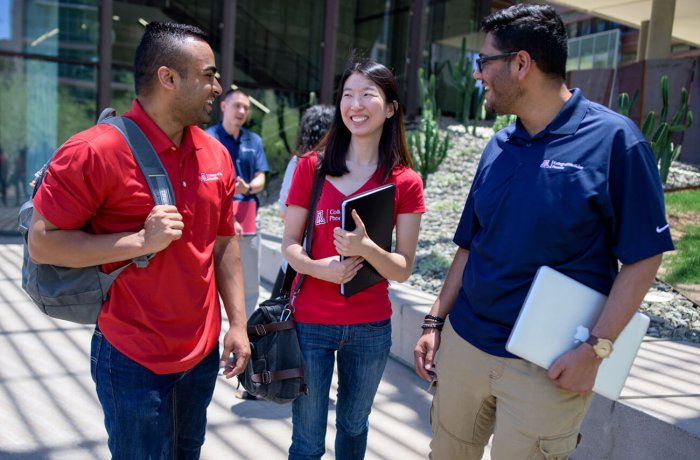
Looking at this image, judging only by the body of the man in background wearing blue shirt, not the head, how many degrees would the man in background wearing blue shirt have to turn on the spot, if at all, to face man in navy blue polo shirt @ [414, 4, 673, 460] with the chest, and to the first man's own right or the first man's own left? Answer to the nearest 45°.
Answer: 0° — they already face them

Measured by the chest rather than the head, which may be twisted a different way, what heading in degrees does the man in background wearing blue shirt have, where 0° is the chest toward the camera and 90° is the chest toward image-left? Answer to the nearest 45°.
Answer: approximately 0°

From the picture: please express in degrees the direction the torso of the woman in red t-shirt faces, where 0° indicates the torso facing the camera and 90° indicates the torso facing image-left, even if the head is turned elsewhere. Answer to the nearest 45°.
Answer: approximately 0°

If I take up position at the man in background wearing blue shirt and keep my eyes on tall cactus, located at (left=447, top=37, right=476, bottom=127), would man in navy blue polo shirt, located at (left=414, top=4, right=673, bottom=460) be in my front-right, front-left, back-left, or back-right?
back-right

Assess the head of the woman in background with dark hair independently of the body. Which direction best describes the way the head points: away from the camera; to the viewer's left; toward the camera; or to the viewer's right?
away from the camera

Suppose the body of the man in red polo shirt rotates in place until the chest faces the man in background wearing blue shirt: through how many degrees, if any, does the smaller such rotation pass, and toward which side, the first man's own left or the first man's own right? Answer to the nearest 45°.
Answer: approximately 135° to the first man's own left

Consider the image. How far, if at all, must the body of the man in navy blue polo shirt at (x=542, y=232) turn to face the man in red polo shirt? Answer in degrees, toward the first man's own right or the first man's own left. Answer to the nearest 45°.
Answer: approximately 45° to the first man's own right

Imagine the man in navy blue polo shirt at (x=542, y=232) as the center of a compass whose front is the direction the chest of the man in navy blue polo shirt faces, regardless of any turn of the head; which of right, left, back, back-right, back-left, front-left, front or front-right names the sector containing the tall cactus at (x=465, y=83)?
back-right

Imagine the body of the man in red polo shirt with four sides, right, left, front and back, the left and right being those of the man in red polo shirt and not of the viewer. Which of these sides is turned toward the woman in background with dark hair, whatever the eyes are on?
left

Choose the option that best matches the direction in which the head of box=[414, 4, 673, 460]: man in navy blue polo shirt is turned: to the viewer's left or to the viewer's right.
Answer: to the viewer's left

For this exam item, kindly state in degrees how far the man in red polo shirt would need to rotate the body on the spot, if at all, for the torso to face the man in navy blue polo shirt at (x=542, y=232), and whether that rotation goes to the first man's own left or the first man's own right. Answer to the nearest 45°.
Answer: approximately 45° to the first man's own left
